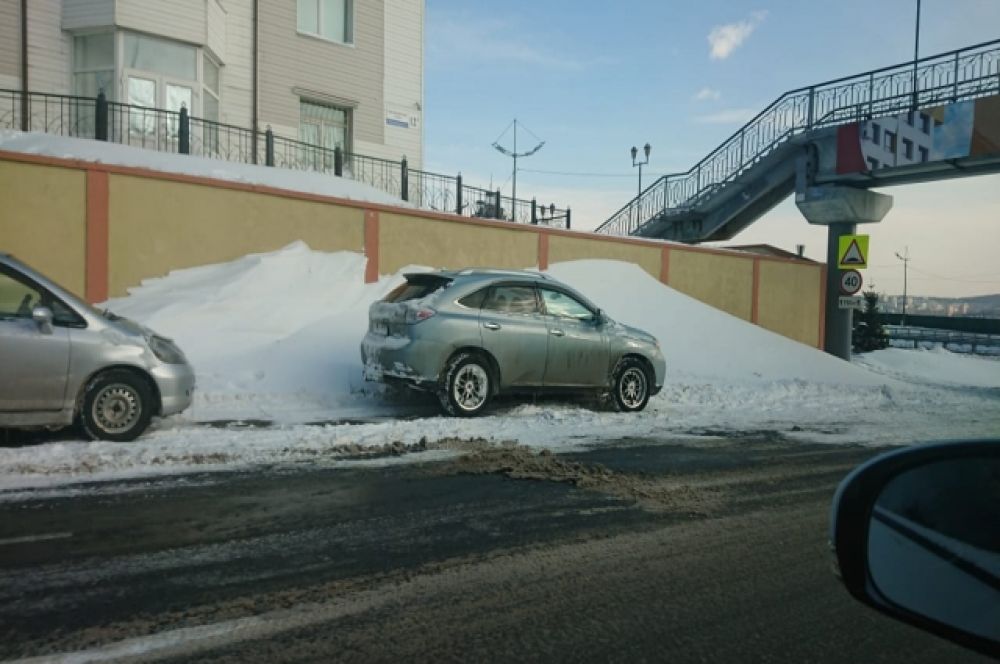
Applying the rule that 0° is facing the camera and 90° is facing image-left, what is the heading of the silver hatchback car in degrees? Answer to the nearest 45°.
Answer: approximately 270°

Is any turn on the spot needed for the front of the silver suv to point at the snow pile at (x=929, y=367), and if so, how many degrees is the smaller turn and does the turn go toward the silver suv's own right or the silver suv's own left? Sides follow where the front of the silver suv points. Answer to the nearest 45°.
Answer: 0° — it already faces it

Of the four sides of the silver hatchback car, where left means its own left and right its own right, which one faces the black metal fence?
left

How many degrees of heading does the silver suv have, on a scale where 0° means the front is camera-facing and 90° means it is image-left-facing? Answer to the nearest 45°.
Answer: approximately 225°

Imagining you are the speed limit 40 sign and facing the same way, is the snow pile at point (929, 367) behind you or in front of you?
behind

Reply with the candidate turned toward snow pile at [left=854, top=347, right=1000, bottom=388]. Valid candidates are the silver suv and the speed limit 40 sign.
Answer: the silver suv

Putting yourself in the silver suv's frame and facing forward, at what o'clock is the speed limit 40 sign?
The speed limit 40 sign is roughly at 12 o'clock from the silver suv.

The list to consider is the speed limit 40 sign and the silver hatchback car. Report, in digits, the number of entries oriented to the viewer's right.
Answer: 1
